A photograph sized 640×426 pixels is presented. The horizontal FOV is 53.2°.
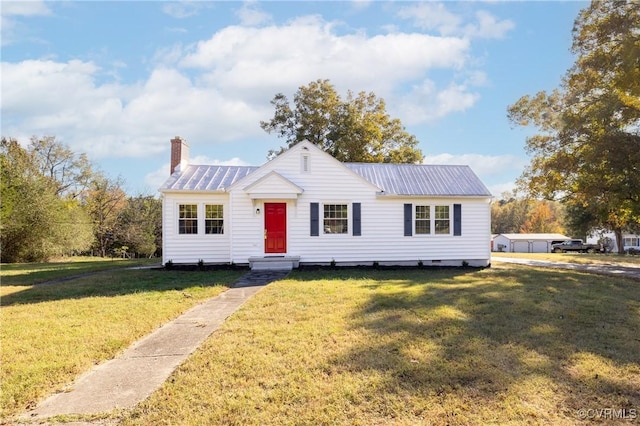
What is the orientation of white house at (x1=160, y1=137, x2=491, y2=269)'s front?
toward the camera

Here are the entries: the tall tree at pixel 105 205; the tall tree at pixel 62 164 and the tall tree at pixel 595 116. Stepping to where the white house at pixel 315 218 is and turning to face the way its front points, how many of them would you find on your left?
1

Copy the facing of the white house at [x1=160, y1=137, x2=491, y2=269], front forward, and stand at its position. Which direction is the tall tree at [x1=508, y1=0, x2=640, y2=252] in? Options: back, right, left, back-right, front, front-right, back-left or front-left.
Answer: left

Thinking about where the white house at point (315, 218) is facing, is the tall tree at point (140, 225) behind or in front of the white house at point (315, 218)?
behind

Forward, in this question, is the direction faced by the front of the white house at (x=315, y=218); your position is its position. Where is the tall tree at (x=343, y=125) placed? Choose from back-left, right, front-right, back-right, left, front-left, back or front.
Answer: back

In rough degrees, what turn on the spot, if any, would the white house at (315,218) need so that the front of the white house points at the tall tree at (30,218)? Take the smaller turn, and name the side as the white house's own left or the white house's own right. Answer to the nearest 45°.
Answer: approximately 135° to the white house's own right

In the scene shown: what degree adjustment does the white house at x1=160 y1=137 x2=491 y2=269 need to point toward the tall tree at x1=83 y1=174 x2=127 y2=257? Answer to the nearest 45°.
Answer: approximately 135° to its right
